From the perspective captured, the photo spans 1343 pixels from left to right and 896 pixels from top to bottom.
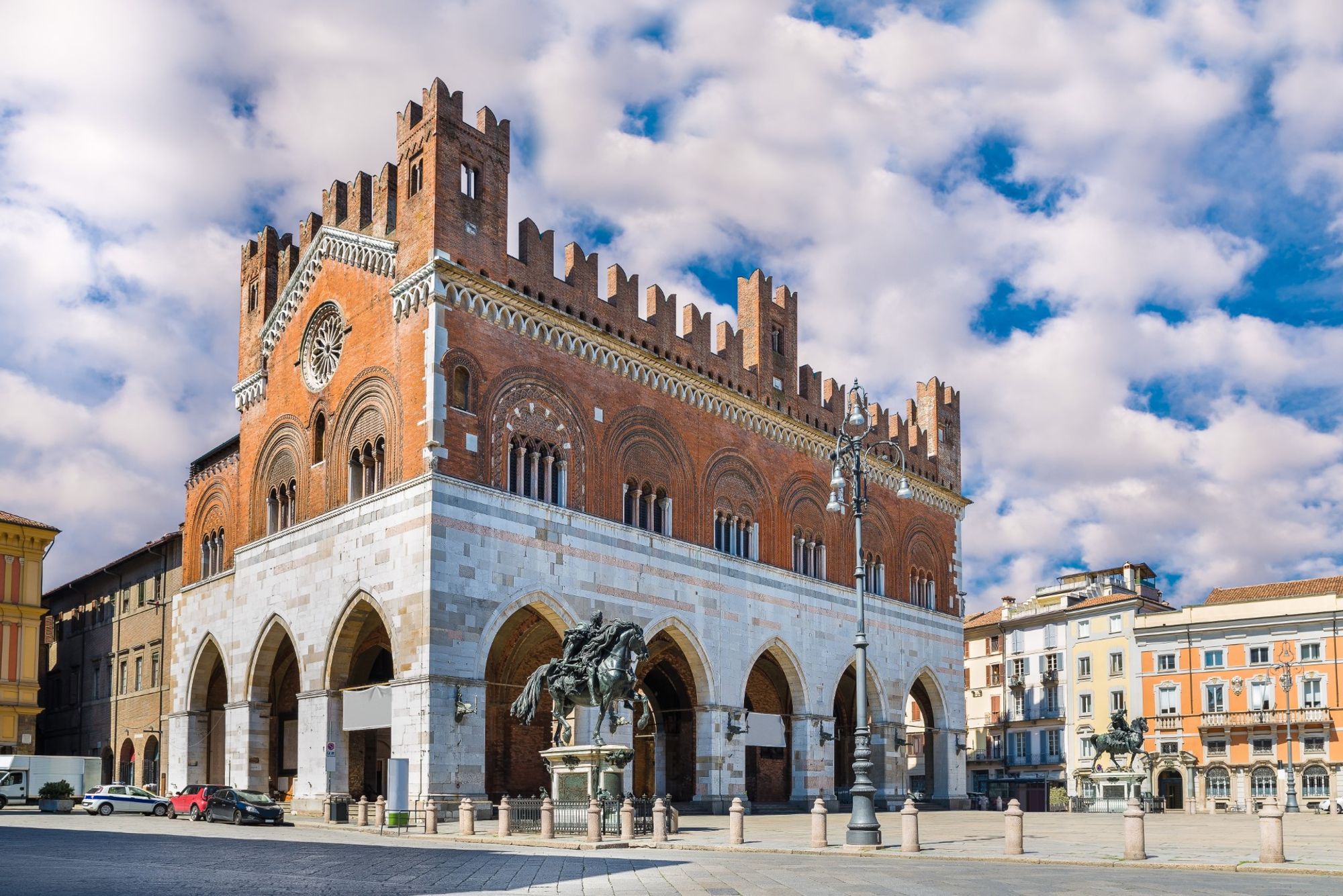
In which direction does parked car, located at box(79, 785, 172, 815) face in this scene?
to the viewer's right

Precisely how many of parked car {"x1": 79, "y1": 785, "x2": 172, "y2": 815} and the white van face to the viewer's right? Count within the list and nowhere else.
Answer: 1

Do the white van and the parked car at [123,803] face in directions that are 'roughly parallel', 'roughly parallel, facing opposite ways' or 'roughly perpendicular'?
roughly parallel, facing opposite ways

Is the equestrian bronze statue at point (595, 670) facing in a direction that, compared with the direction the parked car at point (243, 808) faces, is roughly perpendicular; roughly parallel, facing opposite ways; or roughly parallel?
roughly parallel

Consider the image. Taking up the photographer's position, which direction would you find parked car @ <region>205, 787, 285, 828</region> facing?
facing the viewer and to the right of the viewer

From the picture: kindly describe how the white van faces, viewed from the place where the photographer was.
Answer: facing to the left of the viewer

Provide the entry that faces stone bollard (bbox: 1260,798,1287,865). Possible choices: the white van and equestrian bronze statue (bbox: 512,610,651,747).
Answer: the equestrian bronze statue

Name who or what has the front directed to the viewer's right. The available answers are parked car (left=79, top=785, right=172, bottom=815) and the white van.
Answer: the parked car

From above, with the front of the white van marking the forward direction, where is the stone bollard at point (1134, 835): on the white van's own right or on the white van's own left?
on the white van's own left
